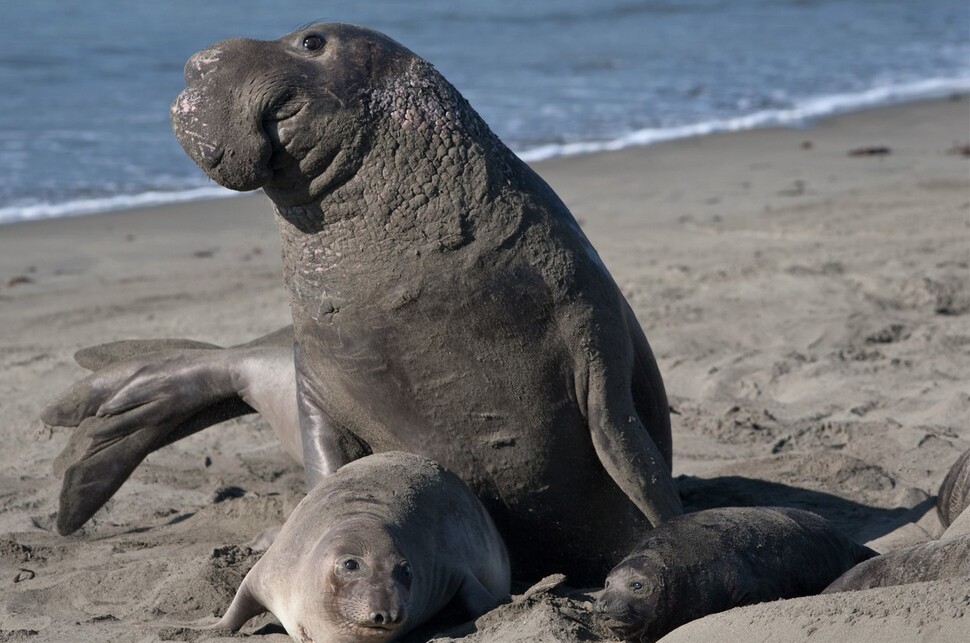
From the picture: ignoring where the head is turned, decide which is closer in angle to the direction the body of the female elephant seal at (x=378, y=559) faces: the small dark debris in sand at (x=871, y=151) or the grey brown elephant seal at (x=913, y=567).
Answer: the grey brown elephant seal

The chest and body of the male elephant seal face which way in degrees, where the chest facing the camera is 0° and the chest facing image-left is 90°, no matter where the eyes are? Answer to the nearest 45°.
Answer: approximately 45°

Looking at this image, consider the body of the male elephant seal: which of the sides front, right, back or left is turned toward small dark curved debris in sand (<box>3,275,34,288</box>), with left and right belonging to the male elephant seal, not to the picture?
right

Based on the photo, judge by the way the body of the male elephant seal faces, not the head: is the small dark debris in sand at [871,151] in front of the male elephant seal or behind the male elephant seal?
behind

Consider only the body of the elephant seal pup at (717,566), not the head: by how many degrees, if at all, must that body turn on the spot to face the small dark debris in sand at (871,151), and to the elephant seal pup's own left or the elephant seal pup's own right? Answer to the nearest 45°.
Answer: approximately 135° to the elephant seal pup's own right

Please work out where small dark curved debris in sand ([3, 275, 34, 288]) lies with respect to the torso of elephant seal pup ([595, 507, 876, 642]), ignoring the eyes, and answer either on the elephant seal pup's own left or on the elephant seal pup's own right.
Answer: on the elephant seal pup's own right

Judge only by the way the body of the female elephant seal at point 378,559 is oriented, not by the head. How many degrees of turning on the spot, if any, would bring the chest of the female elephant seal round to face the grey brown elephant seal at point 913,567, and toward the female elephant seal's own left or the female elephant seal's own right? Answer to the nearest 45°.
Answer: approximately 90° to the female elephant seal's own left

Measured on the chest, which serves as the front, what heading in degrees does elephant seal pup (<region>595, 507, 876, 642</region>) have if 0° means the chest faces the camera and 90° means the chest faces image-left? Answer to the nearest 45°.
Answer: approximately 45°

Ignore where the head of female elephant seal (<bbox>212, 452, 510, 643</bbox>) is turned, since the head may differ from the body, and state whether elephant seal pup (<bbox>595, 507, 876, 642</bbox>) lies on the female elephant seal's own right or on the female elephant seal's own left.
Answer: on the female elephant seal's own left
